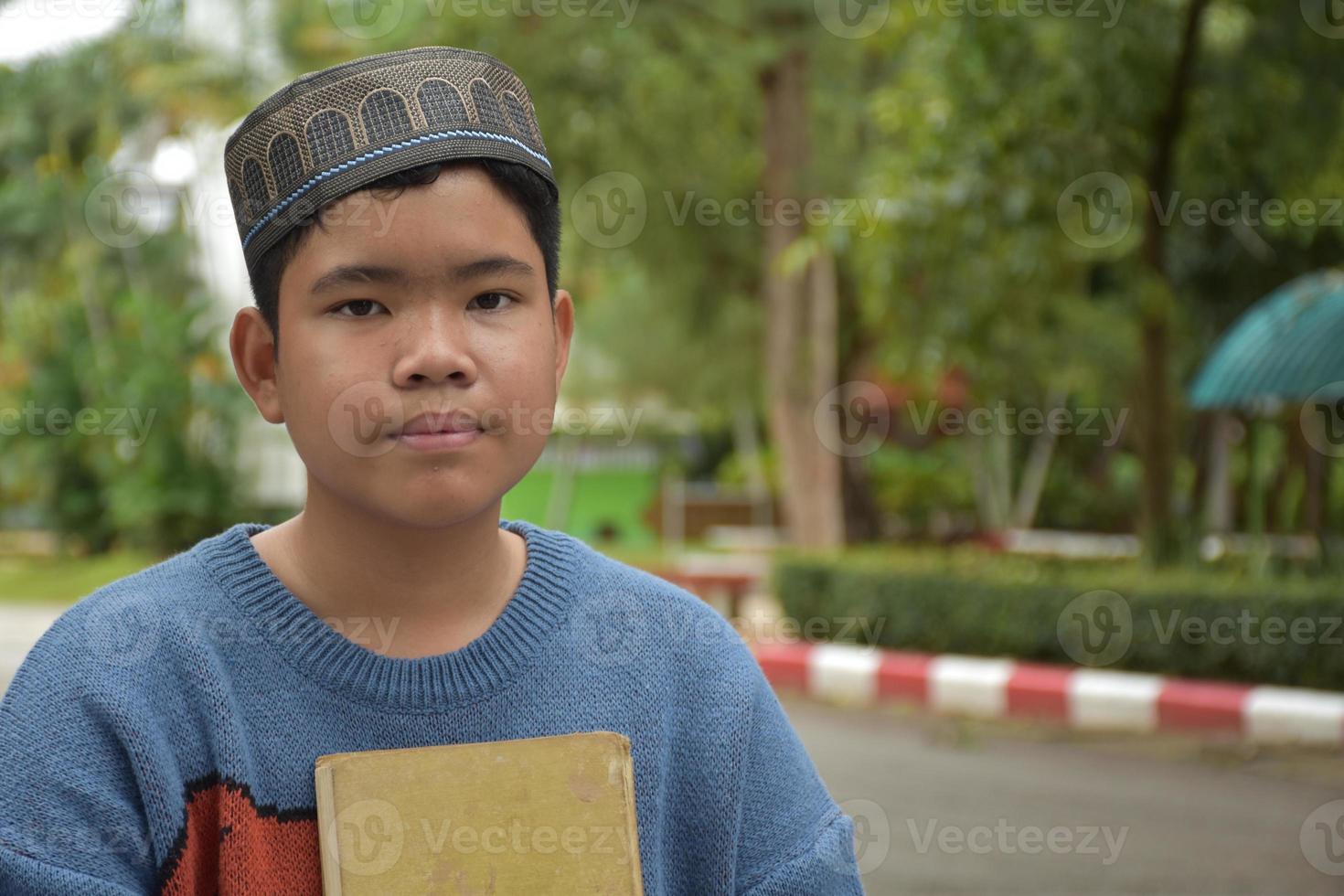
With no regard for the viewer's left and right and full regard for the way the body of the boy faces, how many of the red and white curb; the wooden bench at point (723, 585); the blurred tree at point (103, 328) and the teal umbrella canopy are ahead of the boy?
0

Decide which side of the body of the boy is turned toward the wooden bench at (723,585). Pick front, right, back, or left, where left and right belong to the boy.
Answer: back

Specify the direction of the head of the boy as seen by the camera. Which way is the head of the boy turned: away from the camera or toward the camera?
toward the camera

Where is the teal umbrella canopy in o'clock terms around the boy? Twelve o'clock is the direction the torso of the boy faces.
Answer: The teal umbrella canopy is roughly at 7 o'clock from the boy.

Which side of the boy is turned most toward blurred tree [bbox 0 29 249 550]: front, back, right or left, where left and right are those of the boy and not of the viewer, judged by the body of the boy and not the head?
back

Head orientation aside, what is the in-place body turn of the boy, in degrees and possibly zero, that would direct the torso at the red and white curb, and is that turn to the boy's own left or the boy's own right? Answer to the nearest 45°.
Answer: approximately 135° to the boy's own left

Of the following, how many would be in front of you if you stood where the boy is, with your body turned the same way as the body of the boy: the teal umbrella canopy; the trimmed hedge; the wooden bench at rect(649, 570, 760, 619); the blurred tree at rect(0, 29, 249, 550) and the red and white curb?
0

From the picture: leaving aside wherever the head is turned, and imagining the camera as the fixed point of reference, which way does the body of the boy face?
toward the camera

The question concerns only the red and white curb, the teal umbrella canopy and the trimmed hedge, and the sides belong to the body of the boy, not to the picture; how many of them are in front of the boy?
0

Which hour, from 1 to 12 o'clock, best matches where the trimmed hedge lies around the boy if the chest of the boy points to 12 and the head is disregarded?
The trimmed hedge is roughly at 7 o'clock from the boy.
